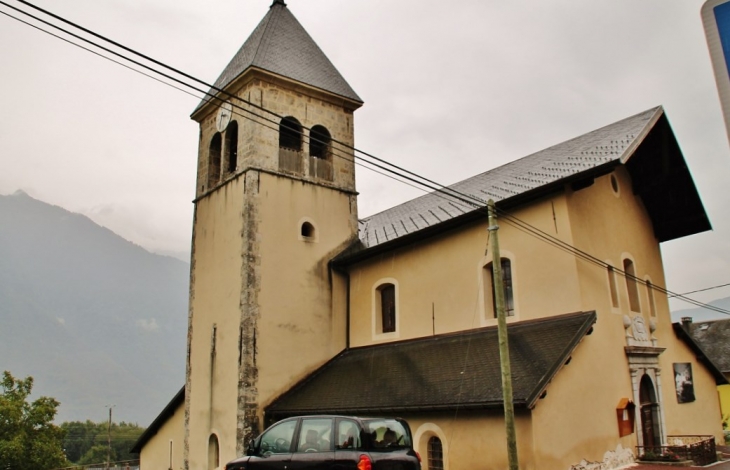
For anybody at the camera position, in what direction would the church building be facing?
facing the viewer and to the right of the viewer

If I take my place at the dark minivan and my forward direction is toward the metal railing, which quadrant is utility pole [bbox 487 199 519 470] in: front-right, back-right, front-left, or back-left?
front-right

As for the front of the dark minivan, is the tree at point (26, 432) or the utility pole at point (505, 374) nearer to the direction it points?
the tree

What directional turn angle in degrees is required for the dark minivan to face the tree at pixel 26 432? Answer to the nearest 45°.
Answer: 0° — it already faces it

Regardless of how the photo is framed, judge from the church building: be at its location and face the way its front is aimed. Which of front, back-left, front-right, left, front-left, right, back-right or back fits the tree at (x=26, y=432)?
back

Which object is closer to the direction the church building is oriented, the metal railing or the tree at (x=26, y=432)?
the metal railing

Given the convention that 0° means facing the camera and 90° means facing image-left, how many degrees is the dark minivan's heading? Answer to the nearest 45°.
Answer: approximately 135°

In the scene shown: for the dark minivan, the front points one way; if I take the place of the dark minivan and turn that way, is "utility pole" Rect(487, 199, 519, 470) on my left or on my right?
on my right

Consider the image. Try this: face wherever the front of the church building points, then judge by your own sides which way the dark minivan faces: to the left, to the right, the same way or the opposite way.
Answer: the opposite way

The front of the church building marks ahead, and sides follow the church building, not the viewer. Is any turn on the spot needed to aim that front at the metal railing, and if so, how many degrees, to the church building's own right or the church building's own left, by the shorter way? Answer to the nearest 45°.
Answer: approximately 45° to the church building's own left
